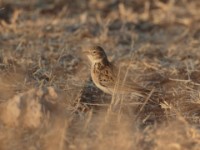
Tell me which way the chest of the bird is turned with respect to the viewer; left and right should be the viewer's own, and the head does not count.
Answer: facing to the left of the viewer
